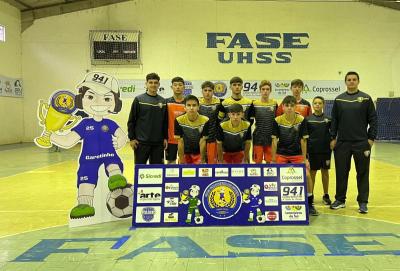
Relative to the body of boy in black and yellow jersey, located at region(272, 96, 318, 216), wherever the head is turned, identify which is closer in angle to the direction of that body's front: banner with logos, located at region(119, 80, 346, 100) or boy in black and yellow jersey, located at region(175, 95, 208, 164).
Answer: the boy in black and yellow jersey

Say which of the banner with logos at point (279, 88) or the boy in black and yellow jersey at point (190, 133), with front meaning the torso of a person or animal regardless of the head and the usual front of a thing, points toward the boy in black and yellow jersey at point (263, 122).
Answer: the banner with logos

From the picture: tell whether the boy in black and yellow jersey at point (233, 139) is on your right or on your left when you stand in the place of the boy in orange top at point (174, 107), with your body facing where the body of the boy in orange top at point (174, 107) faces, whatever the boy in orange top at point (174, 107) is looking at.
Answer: on your left

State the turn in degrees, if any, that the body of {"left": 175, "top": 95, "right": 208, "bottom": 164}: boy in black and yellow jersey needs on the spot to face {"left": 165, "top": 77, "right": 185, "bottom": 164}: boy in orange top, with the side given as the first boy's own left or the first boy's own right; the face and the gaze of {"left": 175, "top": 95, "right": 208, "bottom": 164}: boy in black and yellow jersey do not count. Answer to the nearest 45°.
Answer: approximately 135° to the first boy's own right

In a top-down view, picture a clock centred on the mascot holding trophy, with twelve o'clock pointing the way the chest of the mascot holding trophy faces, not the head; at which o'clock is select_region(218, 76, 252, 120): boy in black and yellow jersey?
The boy in black and yellow jersey is roughly at 9 o'clock from the mascot holding trophy.

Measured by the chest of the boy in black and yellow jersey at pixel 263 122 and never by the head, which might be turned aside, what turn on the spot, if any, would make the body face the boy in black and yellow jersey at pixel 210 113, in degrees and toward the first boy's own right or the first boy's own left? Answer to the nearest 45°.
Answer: approximately 90° to the first boy's own right

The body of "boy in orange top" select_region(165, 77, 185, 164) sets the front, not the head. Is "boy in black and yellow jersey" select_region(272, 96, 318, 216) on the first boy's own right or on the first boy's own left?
on the first boy's own left

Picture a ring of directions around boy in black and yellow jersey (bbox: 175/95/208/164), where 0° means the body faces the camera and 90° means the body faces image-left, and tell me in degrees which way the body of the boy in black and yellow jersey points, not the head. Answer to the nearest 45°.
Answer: approximately 0°

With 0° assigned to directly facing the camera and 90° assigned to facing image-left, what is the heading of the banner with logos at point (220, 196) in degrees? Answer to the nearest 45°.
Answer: approximately 0°

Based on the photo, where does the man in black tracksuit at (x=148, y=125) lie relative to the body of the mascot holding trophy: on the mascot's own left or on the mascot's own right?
on the mascot's own left
